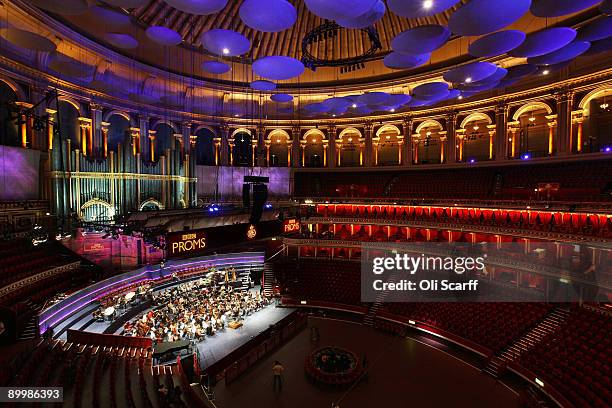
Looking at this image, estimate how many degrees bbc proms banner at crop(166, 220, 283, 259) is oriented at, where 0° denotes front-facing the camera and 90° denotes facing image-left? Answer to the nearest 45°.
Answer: approximately 315°

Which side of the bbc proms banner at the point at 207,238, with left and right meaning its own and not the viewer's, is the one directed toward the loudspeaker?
left
